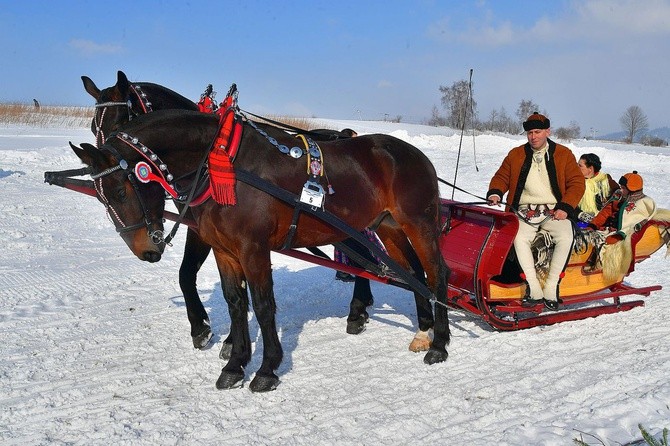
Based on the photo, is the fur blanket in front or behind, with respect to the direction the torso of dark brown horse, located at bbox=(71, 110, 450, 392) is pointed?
behind

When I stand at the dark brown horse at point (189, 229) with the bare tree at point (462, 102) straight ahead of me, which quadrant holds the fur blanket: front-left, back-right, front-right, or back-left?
front-right

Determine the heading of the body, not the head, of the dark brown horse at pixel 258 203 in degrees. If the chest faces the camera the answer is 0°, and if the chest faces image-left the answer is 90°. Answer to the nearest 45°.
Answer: approximately 45°

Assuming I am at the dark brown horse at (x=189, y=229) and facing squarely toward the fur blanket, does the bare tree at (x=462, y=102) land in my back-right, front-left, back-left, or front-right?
front-left
